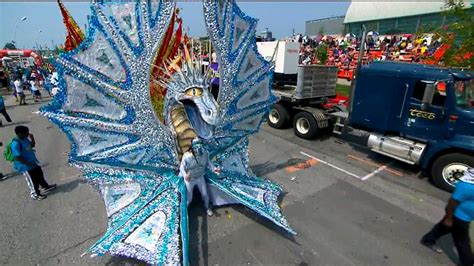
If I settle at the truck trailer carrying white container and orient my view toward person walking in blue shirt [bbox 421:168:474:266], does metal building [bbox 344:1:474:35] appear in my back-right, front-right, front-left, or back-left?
back-left

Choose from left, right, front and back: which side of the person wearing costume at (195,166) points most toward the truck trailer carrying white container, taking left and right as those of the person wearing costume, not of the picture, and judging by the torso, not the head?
left

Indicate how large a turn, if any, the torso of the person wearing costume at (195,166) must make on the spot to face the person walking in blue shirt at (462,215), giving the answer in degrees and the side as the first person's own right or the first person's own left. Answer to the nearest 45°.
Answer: approximately 45° to the first person's own left
